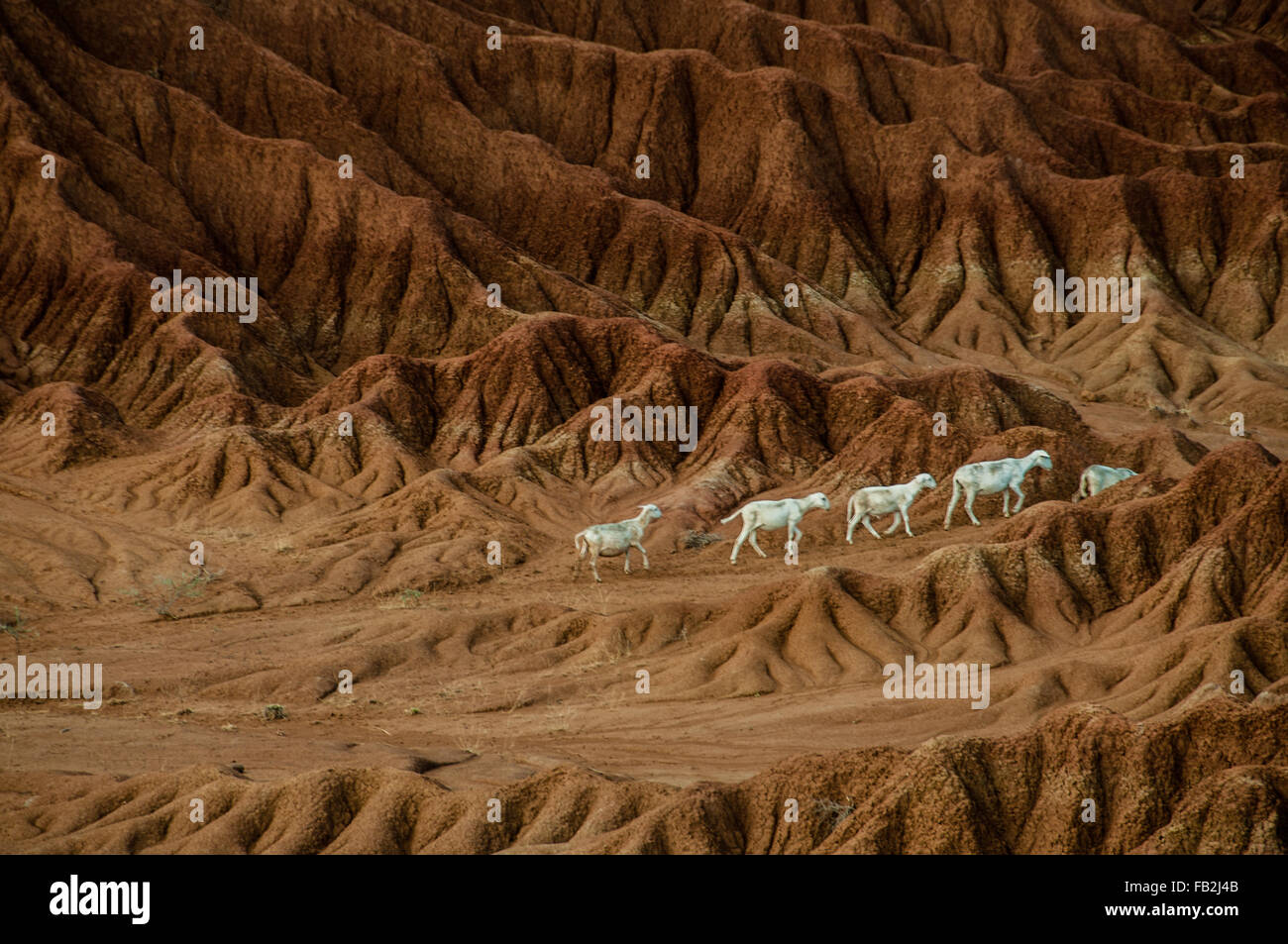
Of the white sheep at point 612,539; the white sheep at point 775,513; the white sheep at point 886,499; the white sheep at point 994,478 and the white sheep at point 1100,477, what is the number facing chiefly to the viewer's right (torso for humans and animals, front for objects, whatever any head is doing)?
5

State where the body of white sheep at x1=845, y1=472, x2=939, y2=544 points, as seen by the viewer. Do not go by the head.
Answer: to the viewer's right

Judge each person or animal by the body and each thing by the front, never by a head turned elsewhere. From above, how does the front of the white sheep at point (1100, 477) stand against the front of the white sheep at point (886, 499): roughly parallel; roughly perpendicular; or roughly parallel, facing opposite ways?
roughly parallel

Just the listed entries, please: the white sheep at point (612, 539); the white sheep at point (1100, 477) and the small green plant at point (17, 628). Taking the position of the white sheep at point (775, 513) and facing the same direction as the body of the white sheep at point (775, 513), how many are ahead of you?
1

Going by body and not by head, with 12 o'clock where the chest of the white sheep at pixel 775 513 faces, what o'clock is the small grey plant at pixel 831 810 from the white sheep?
The small grey plant is roughly at 3 o'clock from the white sheep.

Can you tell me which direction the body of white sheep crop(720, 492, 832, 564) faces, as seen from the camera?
to the viewer's right

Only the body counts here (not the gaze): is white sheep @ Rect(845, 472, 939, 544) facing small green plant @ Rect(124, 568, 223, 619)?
no

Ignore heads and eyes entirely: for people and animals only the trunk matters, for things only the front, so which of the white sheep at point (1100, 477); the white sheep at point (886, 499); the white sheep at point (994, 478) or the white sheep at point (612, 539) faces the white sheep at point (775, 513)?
the white sheep at point (612, 539)

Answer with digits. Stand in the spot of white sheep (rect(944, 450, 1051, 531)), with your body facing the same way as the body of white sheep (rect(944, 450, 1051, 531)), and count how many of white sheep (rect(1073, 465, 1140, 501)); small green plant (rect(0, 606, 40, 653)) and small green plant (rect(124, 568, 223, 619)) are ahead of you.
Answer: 1

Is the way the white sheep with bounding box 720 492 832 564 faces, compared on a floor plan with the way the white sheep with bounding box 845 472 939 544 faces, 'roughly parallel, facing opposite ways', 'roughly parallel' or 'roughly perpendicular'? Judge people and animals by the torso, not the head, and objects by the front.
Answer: roughly parallel

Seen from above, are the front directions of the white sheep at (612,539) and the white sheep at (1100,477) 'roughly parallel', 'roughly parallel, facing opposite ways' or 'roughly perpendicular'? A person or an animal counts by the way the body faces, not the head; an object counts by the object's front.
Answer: roughly parallel

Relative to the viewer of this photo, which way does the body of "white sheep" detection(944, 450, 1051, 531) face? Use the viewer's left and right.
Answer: facing to the right of the viewer

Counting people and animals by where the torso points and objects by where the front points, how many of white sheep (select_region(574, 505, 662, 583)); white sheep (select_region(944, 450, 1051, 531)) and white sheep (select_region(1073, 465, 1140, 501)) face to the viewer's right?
3

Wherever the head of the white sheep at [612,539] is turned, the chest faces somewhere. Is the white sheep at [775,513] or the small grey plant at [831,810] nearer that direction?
the white sheep

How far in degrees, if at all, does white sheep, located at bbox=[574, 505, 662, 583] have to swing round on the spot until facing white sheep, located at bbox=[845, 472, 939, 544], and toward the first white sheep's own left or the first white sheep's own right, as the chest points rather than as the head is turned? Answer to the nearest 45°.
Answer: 0° — it already faces it

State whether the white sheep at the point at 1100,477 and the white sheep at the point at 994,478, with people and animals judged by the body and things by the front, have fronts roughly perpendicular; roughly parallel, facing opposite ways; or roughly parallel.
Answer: roughly parallel

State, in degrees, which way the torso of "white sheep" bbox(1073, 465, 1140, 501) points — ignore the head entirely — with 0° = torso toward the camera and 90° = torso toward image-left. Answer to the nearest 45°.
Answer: approximately 270°

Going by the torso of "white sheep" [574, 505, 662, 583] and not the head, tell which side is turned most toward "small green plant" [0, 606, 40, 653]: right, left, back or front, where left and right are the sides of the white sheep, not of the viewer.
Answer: back
